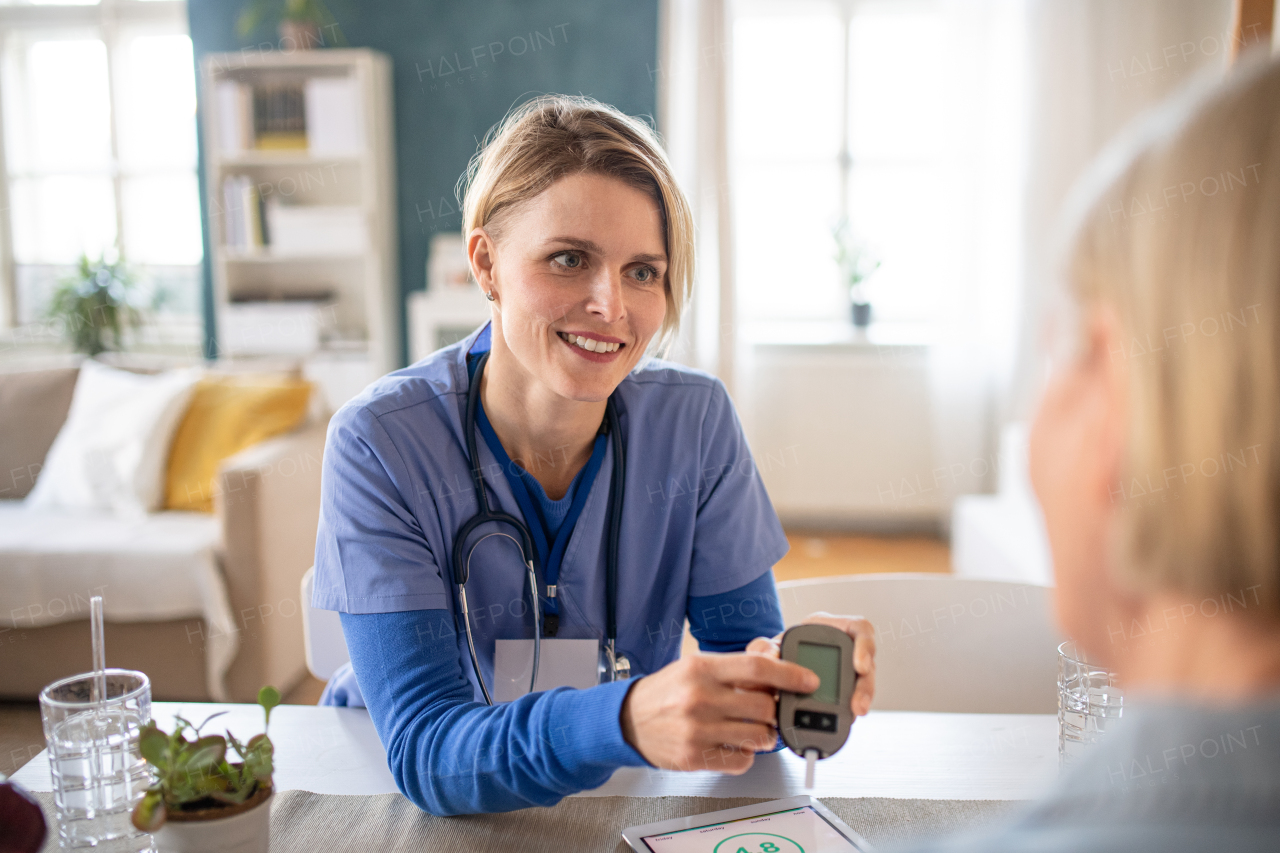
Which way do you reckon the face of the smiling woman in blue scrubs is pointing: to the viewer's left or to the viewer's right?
to the viewer's right

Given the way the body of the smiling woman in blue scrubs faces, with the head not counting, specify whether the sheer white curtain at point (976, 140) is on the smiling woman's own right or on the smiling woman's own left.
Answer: on the smiling woman's own left

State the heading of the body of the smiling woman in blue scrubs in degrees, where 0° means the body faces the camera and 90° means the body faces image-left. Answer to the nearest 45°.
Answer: approximately 315°

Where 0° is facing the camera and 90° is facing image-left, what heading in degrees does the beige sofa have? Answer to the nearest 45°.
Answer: approximately 0°

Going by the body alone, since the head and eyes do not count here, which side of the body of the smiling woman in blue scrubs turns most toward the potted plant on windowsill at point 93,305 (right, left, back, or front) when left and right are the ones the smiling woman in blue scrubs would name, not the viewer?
back
